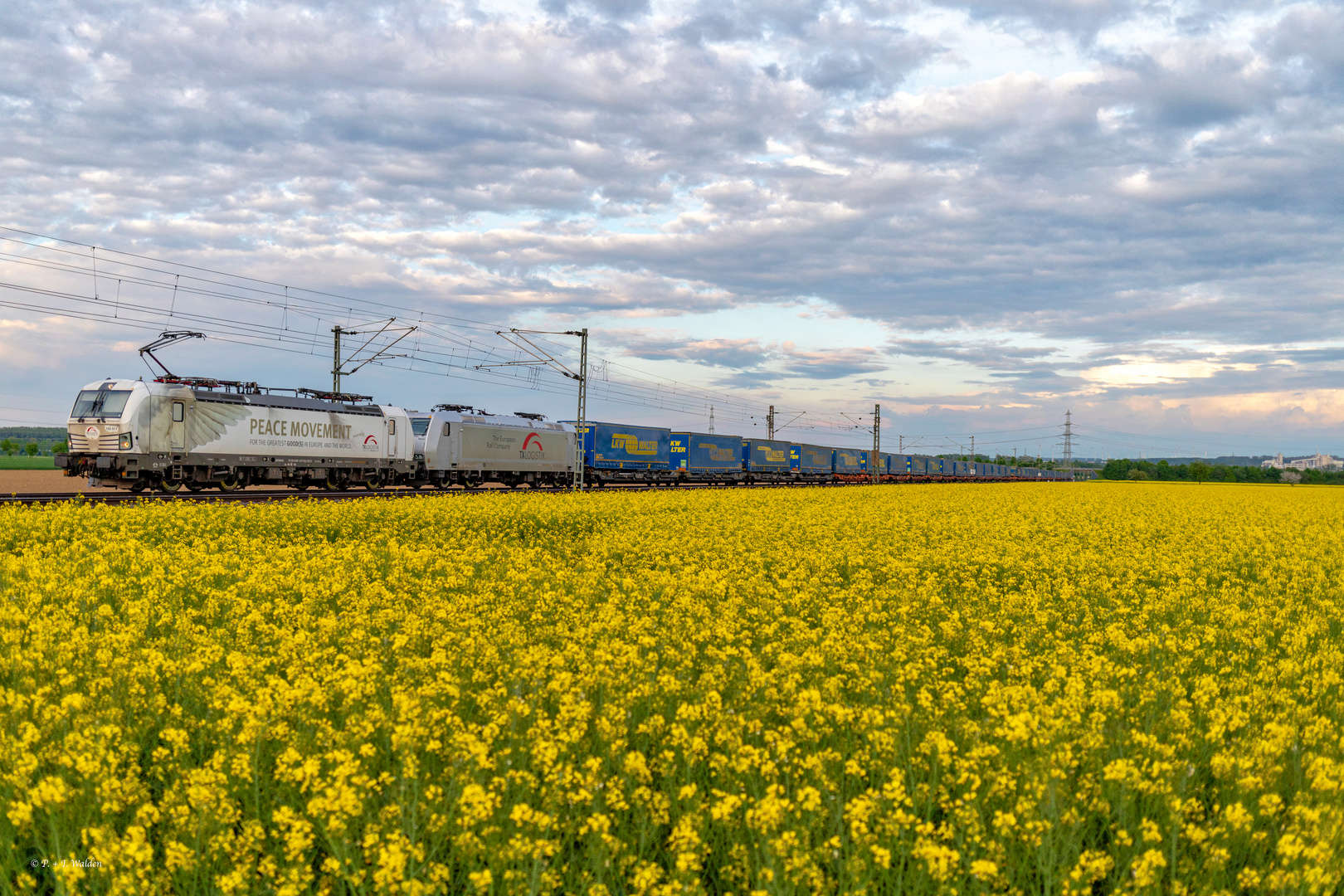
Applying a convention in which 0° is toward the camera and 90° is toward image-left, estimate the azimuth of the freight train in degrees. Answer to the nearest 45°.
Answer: approximately 45°

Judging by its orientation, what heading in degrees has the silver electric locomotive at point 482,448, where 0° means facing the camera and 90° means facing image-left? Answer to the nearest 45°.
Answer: approximately 45°
